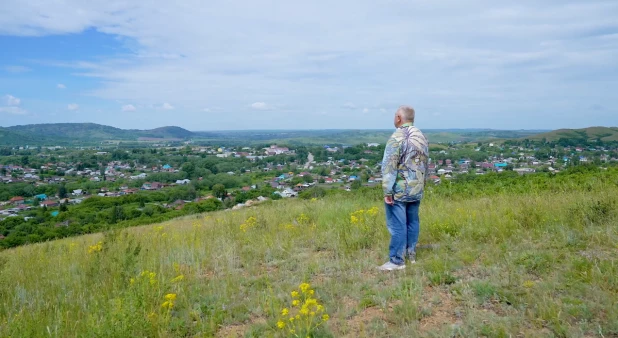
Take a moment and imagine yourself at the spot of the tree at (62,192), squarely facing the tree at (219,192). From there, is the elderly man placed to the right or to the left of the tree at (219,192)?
right

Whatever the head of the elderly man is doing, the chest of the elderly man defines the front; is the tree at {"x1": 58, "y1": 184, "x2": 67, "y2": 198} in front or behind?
in front

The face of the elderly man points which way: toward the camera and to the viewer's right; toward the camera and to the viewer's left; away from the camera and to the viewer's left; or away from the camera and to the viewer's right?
away from the camera and to the viewer's left

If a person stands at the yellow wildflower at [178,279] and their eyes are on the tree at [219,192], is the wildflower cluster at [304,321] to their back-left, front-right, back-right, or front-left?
back-right

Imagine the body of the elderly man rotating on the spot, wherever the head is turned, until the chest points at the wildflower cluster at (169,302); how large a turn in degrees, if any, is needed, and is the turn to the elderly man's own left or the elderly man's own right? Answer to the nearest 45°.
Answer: approximately 90° to the elderly man's own left

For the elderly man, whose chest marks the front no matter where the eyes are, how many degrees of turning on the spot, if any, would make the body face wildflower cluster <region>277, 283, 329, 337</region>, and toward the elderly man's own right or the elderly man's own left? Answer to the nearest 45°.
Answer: approximately 90° to the elderly man's own left

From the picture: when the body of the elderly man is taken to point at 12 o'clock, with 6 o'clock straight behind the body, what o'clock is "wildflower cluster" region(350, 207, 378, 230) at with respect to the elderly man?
The wildflower cluster is roughly at 1 o'clock from the elderly man.

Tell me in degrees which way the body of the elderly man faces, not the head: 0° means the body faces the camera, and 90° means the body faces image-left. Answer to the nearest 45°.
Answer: approximately 135°

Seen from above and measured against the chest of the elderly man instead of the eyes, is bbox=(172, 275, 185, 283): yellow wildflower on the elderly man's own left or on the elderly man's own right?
on the elderly man's own left

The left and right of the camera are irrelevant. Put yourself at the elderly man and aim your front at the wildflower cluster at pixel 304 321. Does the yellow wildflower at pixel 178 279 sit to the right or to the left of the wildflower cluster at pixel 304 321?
right
